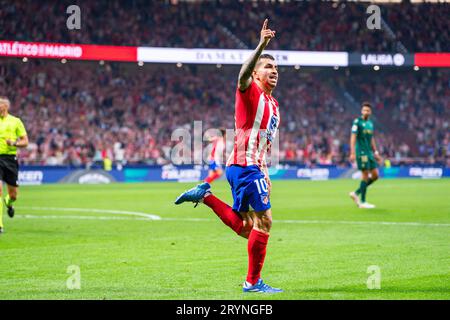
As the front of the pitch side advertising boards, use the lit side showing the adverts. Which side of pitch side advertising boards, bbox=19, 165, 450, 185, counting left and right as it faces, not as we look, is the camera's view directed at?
front

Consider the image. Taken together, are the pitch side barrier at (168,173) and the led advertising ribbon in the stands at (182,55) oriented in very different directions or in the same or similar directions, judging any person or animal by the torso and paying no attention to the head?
same or similar directions

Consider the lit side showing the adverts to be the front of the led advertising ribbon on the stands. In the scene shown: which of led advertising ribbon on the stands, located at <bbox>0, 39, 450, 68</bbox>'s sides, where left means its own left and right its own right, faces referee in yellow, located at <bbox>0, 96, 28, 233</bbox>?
front

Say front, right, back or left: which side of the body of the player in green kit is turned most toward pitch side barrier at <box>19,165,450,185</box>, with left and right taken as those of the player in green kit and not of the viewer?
back

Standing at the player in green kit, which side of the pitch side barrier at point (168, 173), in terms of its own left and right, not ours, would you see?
front

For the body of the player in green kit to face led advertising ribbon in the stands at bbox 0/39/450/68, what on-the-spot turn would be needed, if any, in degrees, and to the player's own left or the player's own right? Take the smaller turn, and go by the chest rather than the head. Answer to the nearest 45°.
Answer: approximately 180°

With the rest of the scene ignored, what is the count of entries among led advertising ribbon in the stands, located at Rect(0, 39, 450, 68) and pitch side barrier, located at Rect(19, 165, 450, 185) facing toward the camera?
2

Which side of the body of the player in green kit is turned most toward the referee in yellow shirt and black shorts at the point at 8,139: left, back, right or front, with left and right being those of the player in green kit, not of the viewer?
right
